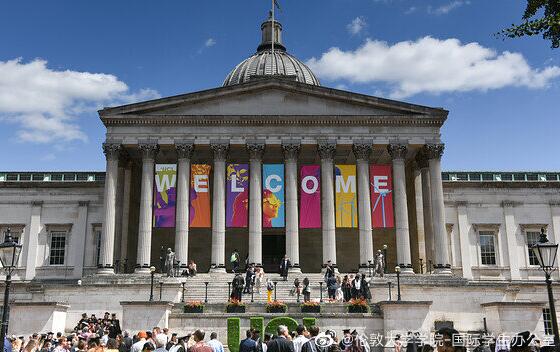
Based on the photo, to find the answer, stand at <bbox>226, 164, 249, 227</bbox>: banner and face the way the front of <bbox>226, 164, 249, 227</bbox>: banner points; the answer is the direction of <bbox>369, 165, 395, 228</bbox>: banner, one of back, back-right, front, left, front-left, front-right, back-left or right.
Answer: left

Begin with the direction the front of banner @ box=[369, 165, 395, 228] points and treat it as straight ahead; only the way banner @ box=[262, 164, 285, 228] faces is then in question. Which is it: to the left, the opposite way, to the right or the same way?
the same way

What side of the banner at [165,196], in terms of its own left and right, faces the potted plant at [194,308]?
front

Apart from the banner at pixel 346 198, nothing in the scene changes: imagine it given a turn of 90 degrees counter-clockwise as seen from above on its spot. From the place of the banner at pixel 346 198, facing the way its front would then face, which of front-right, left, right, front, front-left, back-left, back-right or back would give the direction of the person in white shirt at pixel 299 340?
right

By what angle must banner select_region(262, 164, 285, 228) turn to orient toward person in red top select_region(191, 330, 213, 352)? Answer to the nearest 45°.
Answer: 0° — it already faces them

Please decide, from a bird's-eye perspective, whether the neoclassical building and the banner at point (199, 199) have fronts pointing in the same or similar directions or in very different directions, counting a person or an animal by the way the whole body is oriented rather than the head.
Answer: same or similar directions

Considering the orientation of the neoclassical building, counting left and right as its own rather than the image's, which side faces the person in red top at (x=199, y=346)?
front

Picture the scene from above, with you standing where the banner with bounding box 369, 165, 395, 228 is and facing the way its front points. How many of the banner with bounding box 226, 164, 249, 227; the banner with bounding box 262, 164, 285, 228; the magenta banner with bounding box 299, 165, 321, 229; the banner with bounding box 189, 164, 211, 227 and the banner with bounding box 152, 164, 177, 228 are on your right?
5

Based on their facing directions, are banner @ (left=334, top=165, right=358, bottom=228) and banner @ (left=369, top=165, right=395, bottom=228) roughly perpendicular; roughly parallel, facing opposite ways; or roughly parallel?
roughly parallel

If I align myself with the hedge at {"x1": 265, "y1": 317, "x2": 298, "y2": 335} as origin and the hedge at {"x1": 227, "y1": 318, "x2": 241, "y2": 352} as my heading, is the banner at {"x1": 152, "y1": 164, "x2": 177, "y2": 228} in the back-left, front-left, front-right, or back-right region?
front-right

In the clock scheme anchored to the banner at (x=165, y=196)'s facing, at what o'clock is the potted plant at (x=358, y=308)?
The potted plant is roughly at 11 o'clock from the banner.

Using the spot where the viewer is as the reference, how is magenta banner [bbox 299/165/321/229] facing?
facing the viewer

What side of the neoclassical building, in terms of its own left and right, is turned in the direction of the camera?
front

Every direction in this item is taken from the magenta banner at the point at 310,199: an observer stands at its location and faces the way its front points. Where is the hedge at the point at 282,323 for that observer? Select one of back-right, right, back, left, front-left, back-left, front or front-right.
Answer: front

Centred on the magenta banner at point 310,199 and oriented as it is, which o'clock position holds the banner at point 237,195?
The banner is roughly at 3 o'clock from the magenta banner.

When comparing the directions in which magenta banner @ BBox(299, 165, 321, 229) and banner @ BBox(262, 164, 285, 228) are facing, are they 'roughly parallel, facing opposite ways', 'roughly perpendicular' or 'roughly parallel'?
roughly parallel

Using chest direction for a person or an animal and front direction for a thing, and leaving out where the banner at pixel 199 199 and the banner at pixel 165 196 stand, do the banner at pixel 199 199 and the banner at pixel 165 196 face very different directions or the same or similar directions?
same or similar directions

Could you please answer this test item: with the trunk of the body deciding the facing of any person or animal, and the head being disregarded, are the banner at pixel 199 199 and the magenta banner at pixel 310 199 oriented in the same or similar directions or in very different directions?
same or similar directions
